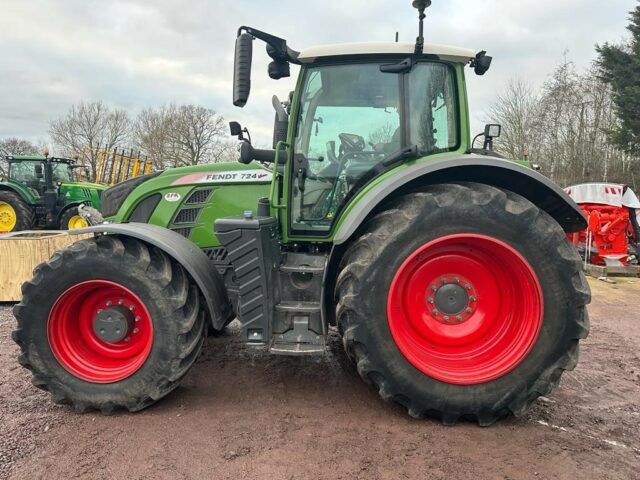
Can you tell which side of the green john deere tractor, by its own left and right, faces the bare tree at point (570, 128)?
front

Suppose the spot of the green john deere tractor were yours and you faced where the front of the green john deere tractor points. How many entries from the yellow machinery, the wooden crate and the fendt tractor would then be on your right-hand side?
2

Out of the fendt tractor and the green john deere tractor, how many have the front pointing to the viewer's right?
1

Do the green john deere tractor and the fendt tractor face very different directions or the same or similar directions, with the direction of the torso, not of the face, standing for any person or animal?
very different directions

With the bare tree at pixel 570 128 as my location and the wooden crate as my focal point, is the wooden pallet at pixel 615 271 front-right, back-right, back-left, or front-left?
front-left

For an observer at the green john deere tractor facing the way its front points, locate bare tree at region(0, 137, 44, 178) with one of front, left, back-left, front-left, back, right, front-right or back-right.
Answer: left

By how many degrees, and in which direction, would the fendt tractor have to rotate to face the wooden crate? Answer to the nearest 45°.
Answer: approximately 45° to its right

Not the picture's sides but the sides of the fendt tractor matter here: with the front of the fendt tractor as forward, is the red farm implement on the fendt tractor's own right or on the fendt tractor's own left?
on the fendt tractor's own right

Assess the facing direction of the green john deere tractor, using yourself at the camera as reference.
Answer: facing to the right of the viewer

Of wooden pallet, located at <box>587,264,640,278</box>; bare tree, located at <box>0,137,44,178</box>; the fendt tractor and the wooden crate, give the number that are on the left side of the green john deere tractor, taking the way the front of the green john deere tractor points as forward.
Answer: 1

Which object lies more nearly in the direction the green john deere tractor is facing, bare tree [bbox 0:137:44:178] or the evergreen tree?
the evergreen tree

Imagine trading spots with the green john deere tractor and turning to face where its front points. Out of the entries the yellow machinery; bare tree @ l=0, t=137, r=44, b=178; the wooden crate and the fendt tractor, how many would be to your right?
2

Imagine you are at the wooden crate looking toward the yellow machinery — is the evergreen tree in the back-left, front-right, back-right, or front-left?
front-right

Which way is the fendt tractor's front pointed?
to the viewer's left
